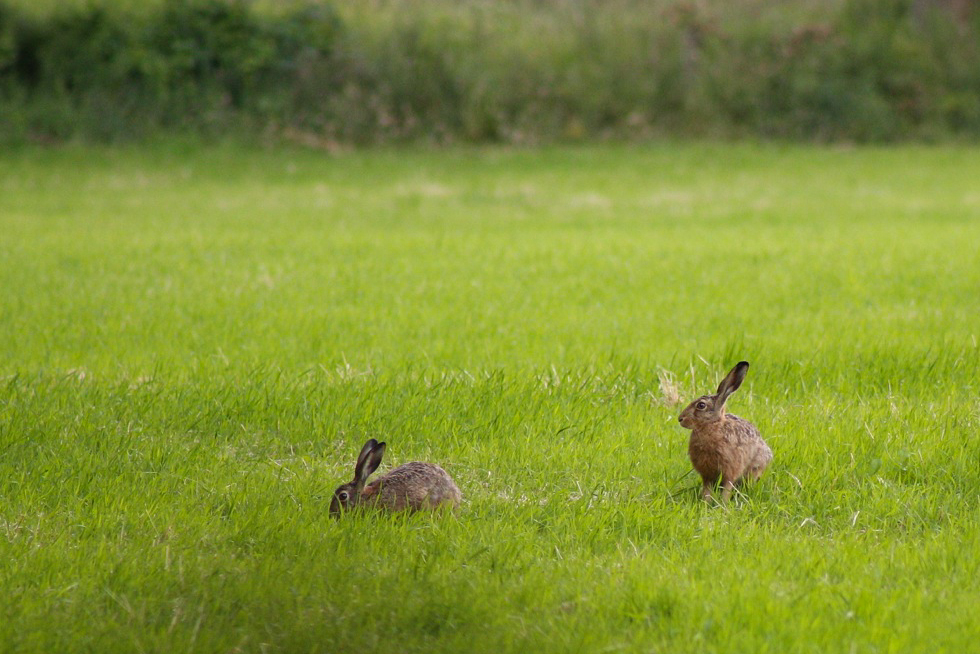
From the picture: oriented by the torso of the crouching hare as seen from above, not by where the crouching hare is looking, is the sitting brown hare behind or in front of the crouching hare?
behind

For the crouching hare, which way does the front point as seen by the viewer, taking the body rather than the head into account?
to the viewer's left

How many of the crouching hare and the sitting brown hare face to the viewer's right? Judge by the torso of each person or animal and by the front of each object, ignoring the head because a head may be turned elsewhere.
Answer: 0

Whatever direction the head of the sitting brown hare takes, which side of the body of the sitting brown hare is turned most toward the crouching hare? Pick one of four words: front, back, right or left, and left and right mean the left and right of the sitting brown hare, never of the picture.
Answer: front

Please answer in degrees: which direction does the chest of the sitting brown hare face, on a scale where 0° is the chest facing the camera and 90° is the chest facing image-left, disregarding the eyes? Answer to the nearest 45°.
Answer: approximately 45°
